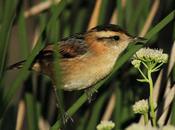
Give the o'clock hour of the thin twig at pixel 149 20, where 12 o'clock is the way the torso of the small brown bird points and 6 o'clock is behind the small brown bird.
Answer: The thin twig is roughly at 12 o'clock from the small brown bird.

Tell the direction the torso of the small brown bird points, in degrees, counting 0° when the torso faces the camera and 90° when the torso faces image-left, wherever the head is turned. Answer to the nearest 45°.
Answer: approximately 270°

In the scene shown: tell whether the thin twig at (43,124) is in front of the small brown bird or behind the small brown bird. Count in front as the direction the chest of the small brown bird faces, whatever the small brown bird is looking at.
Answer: behind

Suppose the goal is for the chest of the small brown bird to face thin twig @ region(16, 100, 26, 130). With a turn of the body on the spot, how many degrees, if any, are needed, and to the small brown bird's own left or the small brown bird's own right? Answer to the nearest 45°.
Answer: approximately 180°
